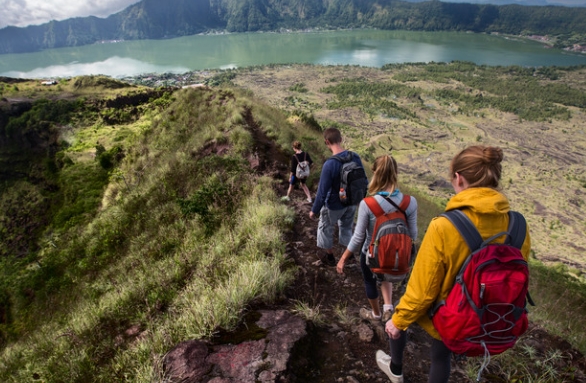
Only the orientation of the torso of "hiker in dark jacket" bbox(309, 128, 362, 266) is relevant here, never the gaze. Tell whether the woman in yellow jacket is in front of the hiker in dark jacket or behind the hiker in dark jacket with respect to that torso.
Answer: behind

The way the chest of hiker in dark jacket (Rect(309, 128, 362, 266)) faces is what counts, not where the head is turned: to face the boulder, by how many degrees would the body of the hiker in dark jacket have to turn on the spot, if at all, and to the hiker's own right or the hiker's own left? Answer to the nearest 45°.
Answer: approximately 135° to the hiker's own left

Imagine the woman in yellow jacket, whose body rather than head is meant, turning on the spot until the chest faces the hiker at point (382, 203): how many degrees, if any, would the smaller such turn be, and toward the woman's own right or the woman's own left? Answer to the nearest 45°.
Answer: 0° — they already face them

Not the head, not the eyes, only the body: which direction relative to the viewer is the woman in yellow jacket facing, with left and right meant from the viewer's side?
facing away from the viewer and to the left of the viewer

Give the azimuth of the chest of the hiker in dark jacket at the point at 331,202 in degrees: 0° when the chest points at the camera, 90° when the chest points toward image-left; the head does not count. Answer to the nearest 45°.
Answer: approximately 135°

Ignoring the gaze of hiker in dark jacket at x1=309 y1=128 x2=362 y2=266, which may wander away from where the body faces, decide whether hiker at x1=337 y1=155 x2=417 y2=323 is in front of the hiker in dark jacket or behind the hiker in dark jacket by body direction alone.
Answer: behind

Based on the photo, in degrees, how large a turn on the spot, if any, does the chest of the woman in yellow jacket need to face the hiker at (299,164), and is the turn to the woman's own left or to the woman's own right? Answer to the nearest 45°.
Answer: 0° — they already face them
